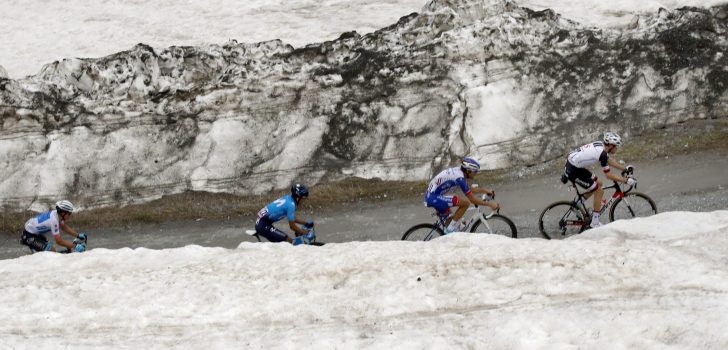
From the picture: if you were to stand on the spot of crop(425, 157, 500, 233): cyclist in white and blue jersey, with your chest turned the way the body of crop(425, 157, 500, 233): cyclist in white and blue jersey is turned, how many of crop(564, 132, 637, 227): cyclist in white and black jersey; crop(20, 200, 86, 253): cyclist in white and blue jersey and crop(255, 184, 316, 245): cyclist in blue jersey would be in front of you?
1

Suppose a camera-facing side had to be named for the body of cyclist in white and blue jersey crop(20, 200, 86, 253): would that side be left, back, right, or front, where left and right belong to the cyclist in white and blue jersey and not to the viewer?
right

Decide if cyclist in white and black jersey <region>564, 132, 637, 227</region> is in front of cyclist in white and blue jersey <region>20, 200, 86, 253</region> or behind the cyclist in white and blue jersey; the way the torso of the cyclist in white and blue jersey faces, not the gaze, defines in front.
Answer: in front

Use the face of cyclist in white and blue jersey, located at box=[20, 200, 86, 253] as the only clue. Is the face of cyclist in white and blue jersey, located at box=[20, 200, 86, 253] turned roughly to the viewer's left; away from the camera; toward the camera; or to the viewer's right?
to the viewer's right

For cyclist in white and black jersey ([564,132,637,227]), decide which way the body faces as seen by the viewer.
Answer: to the viewer's right

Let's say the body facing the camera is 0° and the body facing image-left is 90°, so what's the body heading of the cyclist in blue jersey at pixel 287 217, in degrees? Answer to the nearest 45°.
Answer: approximately 270°

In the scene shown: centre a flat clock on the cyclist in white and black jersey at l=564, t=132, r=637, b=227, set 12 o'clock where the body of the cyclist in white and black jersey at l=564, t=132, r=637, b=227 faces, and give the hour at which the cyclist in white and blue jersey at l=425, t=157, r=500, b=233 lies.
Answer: the cyclist in white and blue jersey at l=425, t=157, r=500, b=233 is roughly at 5 o'clock from the cyclist in white and black jersey at l=564, t=132, r=637, b=227.

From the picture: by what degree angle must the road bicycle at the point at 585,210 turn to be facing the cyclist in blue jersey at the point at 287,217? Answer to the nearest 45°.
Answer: approximately 135° to its right

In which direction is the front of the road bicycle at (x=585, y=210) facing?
to the viewer's right

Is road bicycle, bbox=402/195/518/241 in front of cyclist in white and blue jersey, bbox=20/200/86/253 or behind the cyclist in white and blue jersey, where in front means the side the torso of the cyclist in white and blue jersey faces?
in front

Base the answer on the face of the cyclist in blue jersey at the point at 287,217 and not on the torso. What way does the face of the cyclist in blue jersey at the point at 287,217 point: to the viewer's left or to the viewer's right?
to the viewer's right

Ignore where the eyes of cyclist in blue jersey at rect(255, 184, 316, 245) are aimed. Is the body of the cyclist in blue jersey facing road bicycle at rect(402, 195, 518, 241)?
yes

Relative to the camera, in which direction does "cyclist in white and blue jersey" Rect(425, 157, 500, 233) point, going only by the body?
to the viewer's right

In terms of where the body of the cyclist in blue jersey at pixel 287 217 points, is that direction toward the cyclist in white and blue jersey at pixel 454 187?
yes
